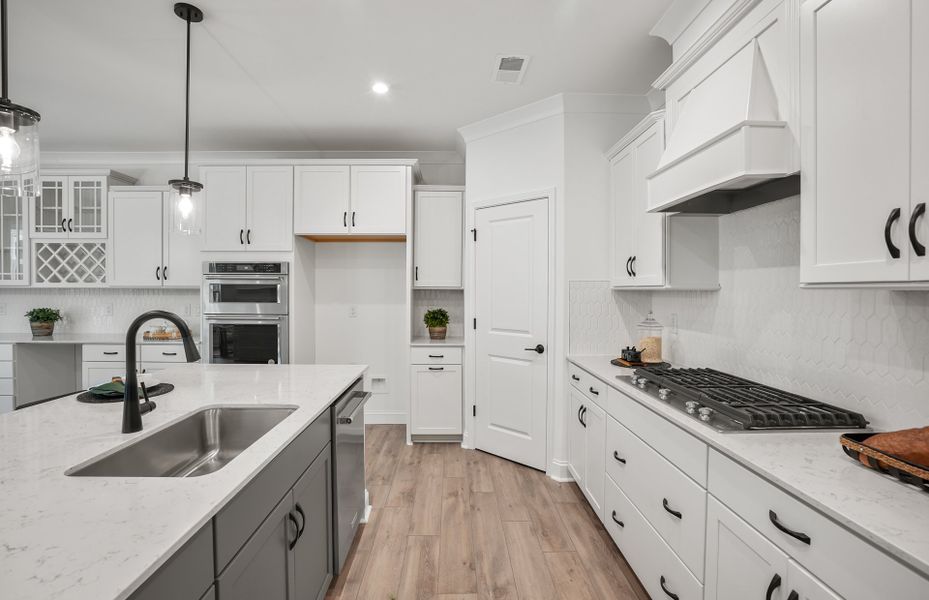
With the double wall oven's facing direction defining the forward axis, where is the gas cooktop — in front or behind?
in front

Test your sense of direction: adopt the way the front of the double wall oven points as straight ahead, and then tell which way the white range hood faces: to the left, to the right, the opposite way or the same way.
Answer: to the right

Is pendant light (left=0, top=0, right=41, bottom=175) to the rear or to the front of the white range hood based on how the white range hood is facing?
to the front

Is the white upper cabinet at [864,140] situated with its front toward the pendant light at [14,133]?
yes

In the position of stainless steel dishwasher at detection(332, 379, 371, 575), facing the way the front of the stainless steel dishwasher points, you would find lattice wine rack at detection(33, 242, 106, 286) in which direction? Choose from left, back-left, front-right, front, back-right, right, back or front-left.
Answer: back-left

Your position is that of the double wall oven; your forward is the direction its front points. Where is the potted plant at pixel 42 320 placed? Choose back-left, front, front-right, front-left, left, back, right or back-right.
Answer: back-right

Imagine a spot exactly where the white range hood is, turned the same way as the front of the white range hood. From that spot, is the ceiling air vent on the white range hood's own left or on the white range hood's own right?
on the white range hood's own right

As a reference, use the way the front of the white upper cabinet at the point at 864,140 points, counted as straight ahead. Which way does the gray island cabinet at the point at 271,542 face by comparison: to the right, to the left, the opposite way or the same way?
the opposite way

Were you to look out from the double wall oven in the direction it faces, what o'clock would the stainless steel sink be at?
The stainless steel sink is roughly at 12 o'clock from the double wall oven.

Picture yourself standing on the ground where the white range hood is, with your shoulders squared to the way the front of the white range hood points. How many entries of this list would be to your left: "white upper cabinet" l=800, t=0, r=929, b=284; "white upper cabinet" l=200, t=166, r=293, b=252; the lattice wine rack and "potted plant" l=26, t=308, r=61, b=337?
1

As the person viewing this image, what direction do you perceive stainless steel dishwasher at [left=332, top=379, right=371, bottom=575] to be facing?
facing to the right of the viewer

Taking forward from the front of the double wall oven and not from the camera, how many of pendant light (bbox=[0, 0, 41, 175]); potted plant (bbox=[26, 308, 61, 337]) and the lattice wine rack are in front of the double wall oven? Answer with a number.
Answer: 1

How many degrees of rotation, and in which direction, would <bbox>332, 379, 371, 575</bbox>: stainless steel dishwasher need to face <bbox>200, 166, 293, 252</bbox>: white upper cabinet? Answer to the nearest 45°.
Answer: approximately 135° to its left

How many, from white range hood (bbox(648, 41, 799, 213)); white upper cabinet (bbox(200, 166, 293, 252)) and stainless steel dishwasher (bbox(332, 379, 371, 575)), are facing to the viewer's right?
1

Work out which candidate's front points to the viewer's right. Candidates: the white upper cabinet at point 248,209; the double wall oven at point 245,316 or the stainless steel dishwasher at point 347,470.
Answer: the stainless steel dishwasher

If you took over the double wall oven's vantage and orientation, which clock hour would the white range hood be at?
The white range hood is roughly at 11 o'clock from the double wall oven.

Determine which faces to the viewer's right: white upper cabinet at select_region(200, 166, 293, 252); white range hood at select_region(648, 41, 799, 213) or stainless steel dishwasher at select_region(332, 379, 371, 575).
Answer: the stainless steel dishwasher

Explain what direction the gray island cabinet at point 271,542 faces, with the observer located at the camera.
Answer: facing the viewer and to the right of the viewer

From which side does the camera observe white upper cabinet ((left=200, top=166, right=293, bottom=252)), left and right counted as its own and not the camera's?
front
